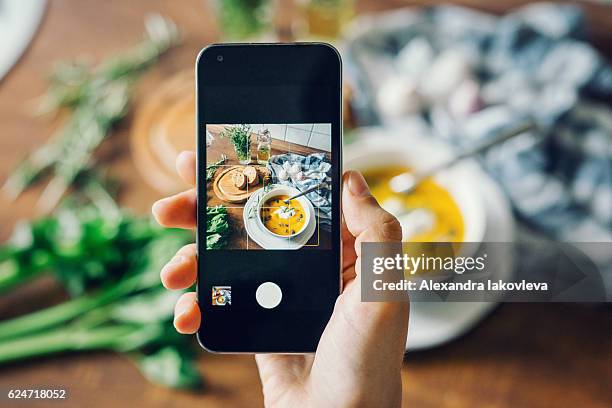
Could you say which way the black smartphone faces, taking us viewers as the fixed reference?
facing the viewer
